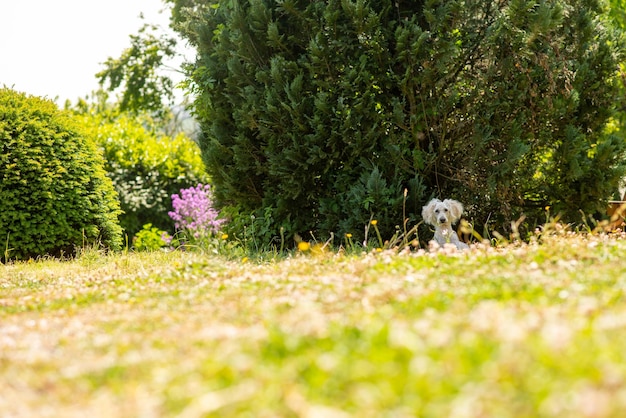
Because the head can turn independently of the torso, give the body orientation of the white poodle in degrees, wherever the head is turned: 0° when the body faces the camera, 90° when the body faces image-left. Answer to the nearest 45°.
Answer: approximately 0°

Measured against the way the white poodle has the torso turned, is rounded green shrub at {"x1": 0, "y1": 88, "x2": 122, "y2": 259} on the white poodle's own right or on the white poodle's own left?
on the white poodle's own right
